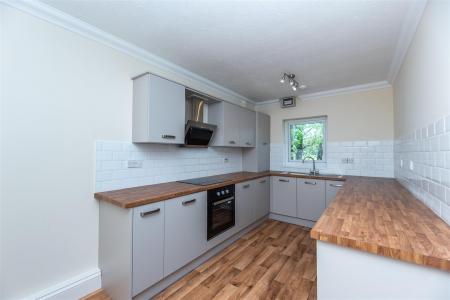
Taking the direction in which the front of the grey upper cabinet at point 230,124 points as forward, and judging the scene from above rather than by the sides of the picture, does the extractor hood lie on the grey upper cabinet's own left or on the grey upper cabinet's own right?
on the grey upper cabinet's own right

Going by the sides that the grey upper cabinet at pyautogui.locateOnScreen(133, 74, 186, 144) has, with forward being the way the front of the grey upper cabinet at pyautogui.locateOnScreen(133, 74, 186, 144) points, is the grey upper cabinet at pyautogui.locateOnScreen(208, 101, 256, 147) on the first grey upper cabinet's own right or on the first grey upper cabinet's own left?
on the first grey upper cabinet's own left

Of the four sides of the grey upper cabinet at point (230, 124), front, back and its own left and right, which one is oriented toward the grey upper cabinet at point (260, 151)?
left

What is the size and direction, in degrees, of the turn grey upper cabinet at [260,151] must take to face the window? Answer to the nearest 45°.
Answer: approximately 45° to its left

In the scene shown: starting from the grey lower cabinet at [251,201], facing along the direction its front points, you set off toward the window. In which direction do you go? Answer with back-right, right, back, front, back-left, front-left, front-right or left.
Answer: left

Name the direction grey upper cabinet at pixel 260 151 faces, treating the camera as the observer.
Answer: facing the viewer and to the right of the viewer

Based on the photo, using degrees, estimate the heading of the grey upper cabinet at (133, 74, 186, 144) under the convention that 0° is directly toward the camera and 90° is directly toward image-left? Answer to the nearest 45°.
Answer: approximately 315°

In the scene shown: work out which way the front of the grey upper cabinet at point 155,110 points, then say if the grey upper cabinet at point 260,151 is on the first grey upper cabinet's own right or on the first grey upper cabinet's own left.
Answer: on the first grey upper cabinet's own left

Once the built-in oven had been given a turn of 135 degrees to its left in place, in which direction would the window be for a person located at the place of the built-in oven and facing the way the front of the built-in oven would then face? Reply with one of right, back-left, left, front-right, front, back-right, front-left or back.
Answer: front-right

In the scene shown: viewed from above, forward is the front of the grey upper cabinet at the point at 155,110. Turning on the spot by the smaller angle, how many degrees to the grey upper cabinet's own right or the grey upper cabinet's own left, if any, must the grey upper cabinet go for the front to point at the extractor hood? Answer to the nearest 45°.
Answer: approximately 90° to the grey upper cabinet's own left

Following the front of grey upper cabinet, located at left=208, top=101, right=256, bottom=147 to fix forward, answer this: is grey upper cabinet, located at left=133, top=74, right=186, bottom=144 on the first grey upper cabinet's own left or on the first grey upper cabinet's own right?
on the first grey upper cabinet's own right

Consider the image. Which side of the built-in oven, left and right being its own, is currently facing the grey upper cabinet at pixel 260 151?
left
